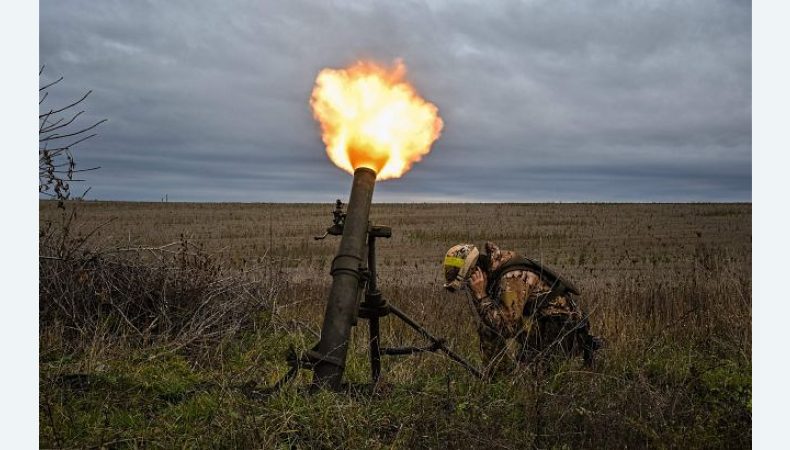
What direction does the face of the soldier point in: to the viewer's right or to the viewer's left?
to the viewer's left

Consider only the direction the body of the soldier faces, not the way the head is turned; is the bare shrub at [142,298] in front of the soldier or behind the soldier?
in front

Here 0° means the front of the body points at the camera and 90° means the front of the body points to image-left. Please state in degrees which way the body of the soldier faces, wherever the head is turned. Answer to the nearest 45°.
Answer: approximately 90°
